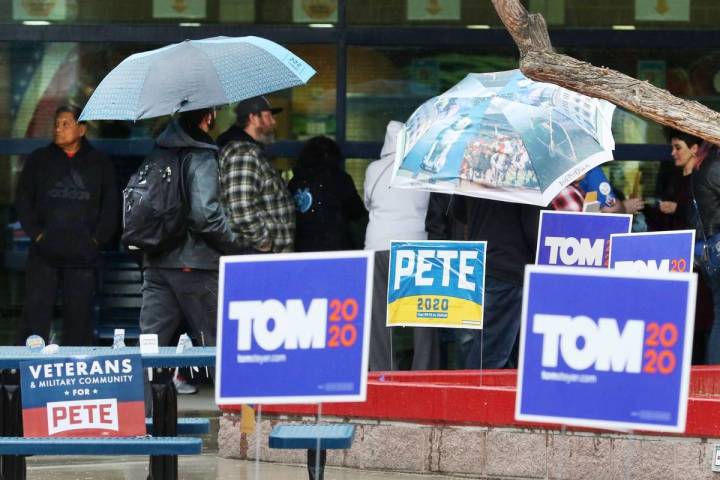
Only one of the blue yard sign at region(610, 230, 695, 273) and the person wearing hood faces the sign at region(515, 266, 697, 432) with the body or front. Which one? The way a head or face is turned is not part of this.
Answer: the blue yard sign

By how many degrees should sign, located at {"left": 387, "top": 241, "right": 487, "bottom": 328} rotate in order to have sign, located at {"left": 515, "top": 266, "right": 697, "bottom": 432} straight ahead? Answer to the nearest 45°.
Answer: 0° — it already faces it

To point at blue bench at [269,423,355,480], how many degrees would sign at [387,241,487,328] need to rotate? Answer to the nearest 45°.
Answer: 0° — it already faces it

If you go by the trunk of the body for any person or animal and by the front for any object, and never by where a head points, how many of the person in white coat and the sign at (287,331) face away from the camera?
1

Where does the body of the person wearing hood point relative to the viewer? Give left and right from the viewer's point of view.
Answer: facing away from the viewer and to the right of the viewer

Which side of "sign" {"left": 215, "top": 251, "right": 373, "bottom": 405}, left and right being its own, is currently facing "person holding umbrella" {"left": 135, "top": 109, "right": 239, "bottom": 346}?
back

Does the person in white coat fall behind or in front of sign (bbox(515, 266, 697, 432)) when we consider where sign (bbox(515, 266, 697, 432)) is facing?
behind

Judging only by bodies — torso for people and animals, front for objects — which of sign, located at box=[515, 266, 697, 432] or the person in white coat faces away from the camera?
the person in white coat

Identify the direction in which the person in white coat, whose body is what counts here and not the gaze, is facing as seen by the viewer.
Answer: away from the camera

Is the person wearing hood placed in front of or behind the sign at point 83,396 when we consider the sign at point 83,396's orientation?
behind

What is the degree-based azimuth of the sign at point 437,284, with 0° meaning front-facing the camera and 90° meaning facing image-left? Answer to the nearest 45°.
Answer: approximately 0°
